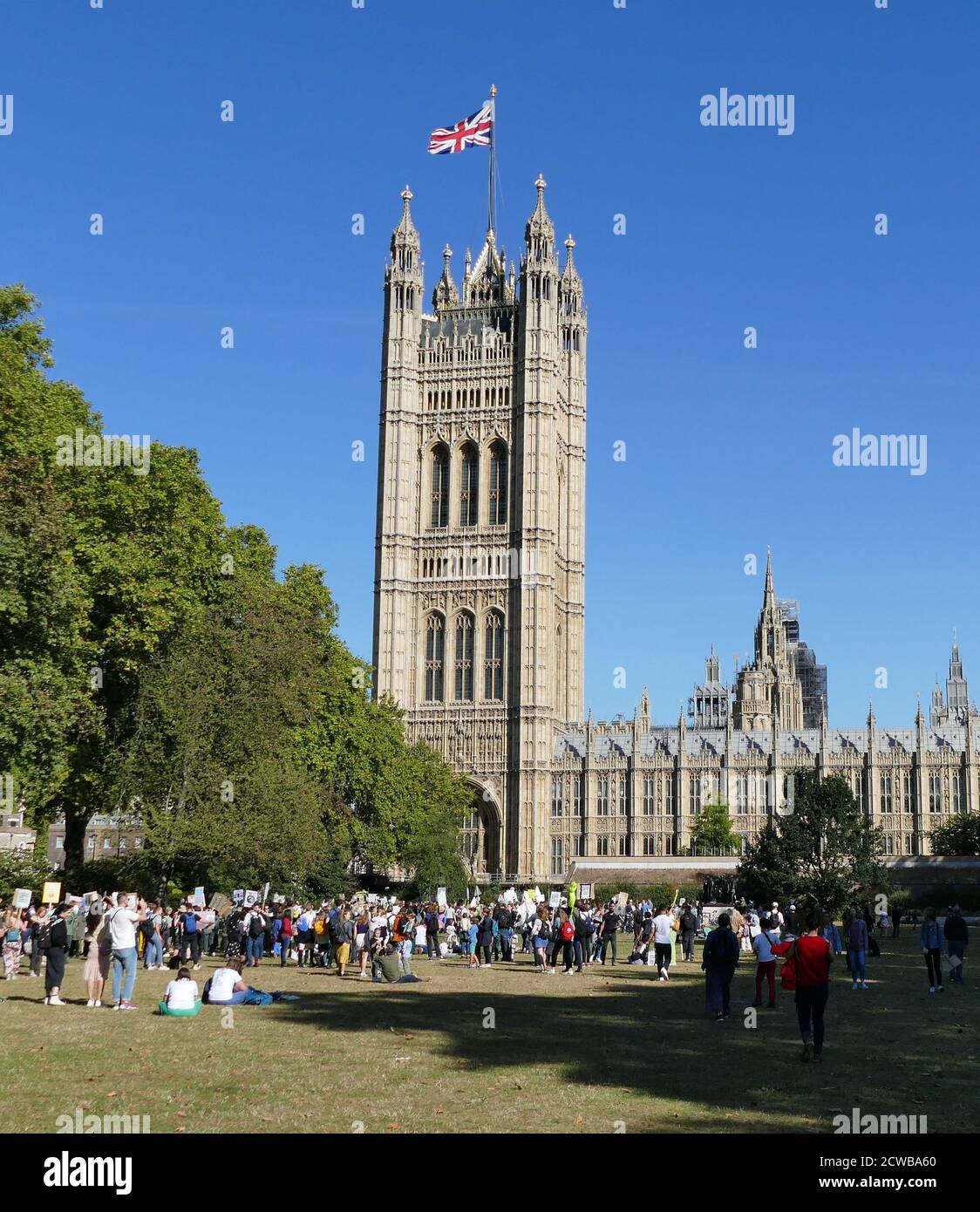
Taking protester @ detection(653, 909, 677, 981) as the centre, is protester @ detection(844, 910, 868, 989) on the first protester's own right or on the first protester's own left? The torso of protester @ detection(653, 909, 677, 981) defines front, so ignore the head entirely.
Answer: on the first protester's own right

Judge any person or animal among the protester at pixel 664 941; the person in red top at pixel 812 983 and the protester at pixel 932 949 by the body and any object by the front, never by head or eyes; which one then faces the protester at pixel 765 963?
the person in red top

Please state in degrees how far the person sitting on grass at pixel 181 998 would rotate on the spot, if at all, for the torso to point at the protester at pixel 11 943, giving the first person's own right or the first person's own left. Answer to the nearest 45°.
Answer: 0° — they already face them

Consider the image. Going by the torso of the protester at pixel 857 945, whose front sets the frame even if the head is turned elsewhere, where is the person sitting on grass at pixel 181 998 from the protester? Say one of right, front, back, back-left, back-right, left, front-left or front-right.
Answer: front-right

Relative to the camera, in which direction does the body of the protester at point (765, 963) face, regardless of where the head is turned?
away from the camera

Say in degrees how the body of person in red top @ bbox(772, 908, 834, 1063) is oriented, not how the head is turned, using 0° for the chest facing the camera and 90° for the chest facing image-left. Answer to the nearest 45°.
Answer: approximately 180°
